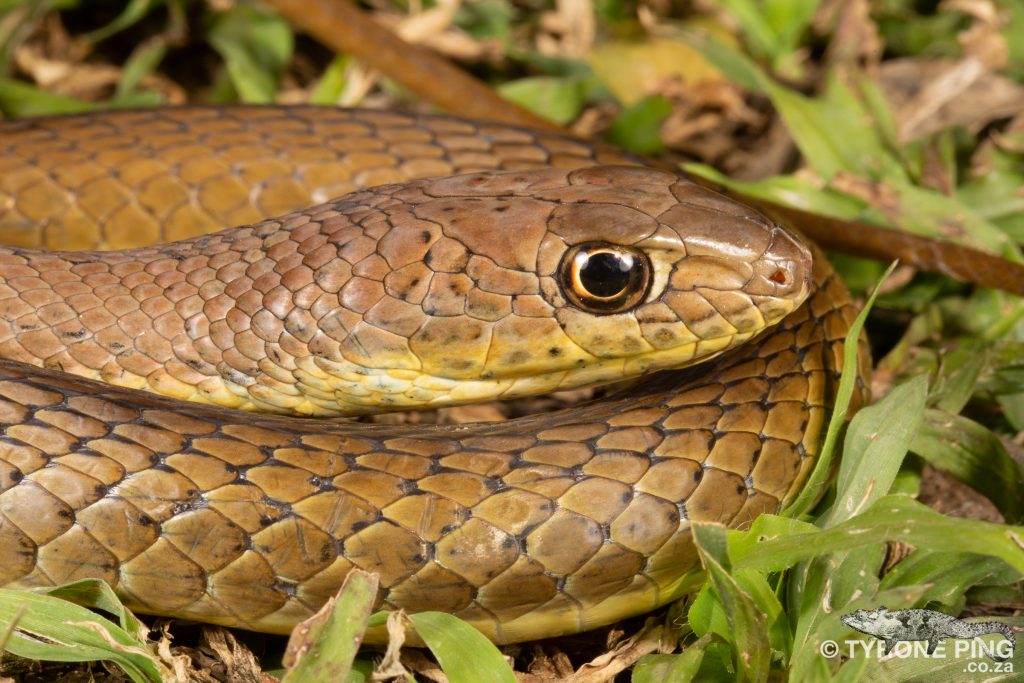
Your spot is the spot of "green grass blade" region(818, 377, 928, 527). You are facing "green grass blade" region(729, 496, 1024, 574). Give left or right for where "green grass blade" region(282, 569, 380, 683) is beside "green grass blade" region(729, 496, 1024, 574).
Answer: right

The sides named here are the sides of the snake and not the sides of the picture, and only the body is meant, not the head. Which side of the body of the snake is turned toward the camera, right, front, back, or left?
right

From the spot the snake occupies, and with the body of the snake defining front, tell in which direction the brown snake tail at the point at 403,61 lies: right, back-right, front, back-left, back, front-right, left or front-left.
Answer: left

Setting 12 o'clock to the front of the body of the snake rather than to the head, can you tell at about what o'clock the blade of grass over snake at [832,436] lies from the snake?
The blade of grass over snake is roughly at 12 o'clock from the snake.

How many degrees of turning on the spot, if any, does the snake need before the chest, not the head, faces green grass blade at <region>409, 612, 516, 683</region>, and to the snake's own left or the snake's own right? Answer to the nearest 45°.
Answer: approximately 90° to the snake's own right

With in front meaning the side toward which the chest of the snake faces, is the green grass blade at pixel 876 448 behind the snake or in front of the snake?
in front

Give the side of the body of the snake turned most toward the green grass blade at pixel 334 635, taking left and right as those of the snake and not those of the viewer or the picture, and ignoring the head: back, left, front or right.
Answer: right

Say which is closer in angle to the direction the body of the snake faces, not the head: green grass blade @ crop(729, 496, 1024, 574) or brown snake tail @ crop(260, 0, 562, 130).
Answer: the green grass blade
